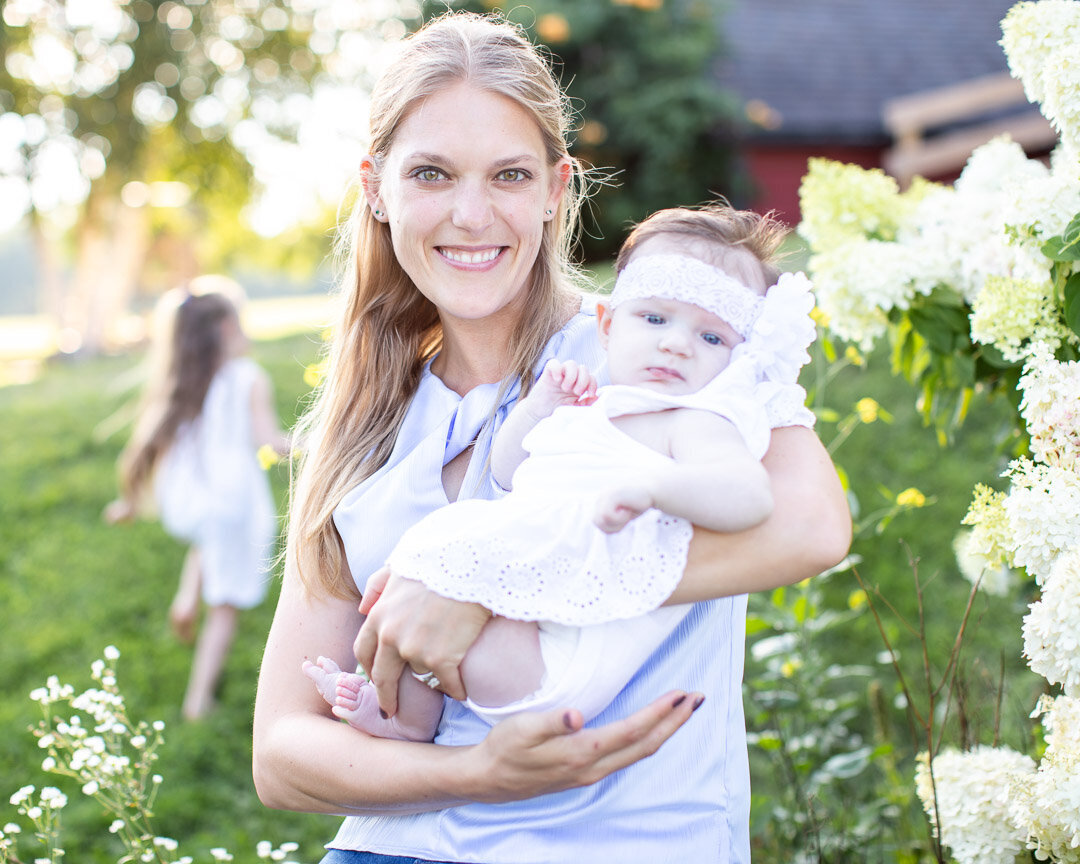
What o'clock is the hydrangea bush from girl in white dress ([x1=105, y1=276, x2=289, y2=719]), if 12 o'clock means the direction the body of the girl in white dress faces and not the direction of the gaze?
The hydrangea bush is roughly at 4 o'clock from the girl in white dress.

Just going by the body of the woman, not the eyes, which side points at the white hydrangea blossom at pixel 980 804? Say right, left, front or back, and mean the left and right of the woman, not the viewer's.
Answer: left

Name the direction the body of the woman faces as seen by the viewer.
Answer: toward the camera

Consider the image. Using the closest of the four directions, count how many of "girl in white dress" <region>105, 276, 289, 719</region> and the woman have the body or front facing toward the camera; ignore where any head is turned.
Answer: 1

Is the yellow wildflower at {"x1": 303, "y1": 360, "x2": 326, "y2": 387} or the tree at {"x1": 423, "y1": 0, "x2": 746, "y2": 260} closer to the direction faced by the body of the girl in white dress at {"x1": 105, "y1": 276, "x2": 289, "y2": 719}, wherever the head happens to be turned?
the tree

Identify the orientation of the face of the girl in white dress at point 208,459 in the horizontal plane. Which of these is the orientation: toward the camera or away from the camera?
away from the camera

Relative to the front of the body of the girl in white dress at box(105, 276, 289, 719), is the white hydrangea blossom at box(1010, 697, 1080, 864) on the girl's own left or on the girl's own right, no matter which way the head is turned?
on the girl's own right

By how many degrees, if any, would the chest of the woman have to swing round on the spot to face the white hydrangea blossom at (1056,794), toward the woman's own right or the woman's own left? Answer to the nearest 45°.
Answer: approximately 90° to the woman's own left

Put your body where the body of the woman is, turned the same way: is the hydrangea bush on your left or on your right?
on your left

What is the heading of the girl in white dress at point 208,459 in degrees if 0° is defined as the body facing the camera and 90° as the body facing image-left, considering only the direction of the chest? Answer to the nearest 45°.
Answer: approximately 225°
